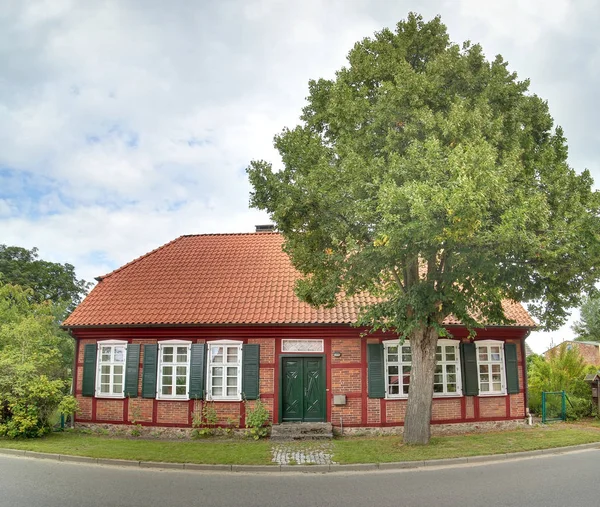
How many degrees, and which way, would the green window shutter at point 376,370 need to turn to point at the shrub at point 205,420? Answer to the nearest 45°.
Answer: approximately 90° to its right

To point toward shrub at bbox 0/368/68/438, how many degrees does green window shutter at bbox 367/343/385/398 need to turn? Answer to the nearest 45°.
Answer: approximately 90° to its right

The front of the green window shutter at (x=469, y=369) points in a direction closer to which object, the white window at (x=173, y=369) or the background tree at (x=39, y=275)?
the white window

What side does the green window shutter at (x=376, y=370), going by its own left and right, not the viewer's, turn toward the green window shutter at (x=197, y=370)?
right

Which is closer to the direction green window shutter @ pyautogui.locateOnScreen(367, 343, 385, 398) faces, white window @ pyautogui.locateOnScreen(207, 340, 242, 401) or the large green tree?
the large green tree

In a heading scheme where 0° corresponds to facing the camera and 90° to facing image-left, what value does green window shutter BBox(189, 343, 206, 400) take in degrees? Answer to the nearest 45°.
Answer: approximately 0°

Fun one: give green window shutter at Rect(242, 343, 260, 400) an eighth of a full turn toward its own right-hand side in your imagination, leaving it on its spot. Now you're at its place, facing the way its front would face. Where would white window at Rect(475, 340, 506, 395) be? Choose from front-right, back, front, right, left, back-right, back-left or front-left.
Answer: back-left
